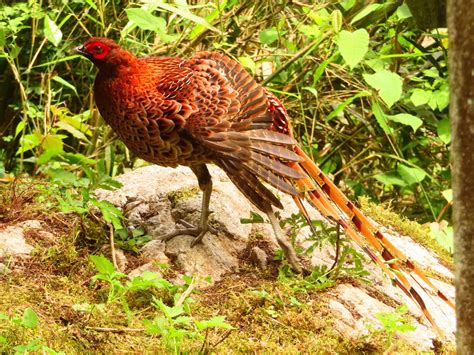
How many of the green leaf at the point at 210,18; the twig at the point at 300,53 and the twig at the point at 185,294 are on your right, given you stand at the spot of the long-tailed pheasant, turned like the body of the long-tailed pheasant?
2

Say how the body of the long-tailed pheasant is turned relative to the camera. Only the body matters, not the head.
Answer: to the viewer's left

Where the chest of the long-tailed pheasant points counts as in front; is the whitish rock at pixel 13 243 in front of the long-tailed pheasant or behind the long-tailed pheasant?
in front

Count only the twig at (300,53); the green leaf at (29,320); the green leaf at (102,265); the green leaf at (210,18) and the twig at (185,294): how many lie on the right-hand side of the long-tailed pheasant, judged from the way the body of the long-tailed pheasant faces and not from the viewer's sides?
2

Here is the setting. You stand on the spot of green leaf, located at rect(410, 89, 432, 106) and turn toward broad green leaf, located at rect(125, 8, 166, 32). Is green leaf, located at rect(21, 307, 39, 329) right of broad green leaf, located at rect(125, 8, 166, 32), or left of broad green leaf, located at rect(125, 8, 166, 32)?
left

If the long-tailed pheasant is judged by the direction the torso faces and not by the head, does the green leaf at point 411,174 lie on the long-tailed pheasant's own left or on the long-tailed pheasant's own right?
on the long-tailed pheasant's own right

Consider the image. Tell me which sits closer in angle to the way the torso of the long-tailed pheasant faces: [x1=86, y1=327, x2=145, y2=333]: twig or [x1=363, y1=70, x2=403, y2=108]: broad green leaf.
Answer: the twig

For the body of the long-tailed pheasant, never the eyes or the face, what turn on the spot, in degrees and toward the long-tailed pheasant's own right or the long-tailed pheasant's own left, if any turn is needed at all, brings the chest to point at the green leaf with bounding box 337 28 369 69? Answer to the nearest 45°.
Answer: approximately 135° to the long-tailed pheasant's own right

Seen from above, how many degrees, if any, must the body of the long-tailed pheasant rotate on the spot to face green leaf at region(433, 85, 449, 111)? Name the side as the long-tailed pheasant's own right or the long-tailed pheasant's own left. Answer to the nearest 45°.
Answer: approximately 135° to the long-tailed pheasant's own right

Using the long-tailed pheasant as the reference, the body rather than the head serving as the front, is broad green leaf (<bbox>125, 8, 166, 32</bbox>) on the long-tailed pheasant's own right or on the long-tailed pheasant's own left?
on the long-tailed pheasant's own right

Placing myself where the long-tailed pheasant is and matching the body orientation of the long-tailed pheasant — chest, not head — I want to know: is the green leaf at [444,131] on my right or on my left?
on my right

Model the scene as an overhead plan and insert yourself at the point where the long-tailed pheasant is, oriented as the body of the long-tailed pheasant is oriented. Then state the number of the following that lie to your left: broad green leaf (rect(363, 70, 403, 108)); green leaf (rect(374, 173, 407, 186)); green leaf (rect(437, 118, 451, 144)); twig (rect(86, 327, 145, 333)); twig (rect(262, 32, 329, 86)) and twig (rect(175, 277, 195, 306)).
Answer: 2

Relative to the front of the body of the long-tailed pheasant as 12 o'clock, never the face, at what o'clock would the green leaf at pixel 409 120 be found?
The green leaf is roughly at 4 o'clock from the long-tailed pheasant.

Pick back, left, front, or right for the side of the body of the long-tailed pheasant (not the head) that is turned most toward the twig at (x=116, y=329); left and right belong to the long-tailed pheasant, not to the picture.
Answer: left
